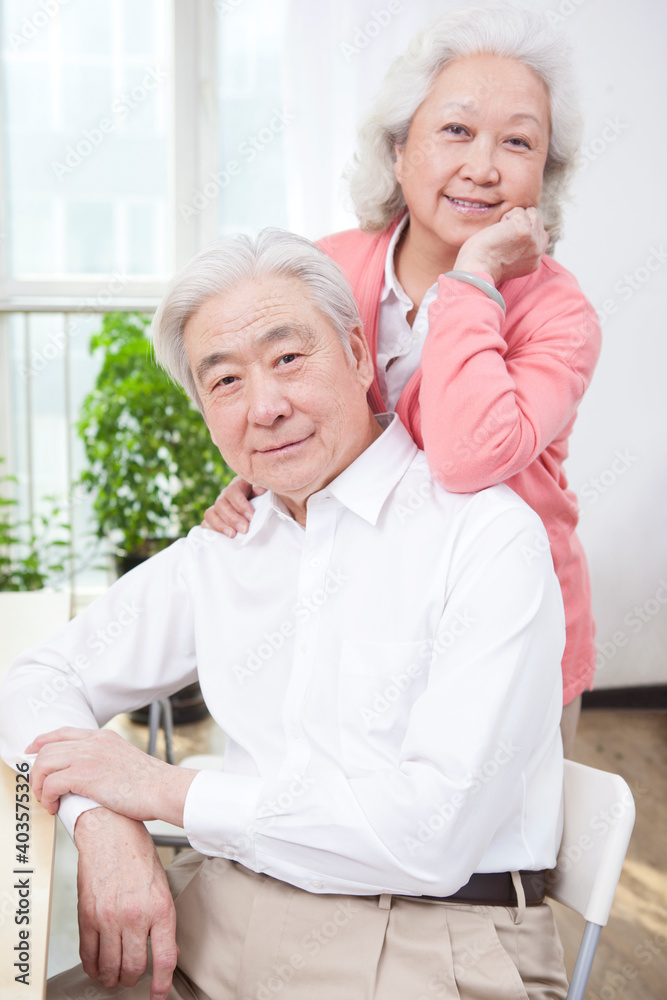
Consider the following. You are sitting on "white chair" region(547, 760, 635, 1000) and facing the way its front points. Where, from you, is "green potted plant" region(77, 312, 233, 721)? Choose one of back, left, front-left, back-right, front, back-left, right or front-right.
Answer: right

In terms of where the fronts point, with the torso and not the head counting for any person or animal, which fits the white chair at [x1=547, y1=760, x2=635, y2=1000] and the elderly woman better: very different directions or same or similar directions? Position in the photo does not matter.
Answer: same or similar directions

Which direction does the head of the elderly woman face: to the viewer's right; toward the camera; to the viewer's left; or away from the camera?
toward the camera

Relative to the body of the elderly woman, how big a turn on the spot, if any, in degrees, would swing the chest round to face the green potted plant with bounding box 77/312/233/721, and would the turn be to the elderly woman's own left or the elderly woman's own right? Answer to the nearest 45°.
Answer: approximately 90° to the elderly woman's own right

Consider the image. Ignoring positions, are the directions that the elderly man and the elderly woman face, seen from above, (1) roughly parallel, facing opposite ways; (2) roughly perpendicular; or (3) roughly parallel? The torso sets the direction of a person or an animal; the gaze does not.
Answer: roughly parallel

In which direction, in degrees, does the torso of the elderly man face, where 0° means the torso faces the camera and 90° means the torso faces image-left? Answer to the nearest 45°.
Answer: approximately 45°

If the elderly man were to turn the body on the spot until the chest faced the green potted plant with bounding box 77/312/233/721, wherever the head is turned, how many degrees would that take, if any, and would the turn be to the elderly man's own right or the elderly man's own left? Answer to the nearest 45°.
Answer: approximately 135° to the elderly man's own right

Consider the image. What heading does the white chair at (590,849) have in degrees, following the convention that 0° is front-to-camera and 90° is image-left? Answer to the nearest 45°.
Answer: approximately 45°

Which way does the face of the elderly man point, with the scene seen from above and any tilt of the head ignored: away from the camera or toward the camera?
toward the camera
